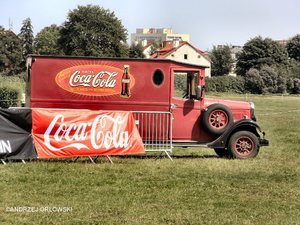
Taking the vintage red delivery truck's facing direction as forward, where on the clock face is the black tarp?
The black tarp is roughly at 5 o'clock from the vintage red delivery truck.

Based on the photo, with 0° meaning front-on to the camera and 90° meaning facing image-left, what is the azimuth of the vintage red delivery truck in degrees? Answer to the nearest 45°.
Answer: approximately 270°

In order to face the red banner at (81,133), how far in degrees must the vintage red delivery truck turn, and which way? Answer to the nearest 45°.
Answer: approximately 135° to its right
